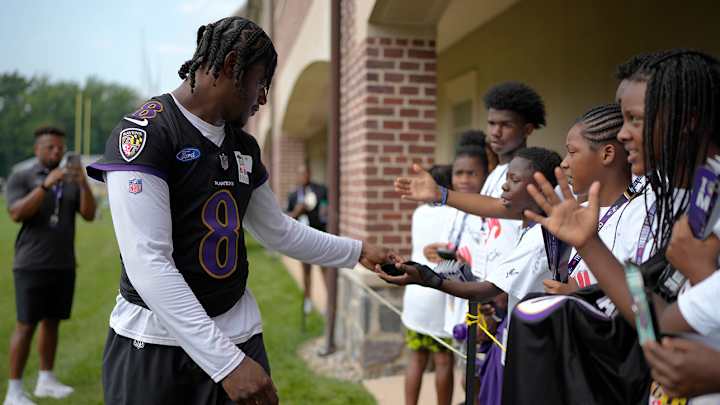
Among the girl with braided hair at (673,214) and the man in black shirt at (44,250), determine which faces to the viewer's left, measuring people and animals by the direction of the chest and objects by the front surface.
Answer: the girl with braided hair

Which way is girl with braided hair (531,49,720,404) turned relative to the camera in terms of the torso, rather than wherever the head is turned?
to the viewer's left

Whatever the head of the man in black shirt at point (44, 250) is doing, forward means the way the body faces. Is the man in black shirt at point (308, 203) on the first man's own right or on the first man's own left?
on the first man's own left

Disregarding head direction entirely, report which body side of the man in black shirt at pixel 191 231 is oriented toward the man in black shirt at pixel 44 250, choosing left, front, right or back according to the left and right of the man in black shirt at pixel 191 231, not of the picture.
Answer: back

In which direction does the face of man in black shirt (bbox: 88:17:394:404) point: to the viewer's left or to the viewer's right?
to the viewer's right

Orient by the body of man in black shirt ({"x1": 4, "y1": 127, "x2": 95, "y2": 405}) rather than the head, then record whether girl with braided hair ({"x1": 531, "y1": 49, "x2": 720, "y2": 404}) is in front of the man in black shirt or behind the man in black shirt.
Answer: in front

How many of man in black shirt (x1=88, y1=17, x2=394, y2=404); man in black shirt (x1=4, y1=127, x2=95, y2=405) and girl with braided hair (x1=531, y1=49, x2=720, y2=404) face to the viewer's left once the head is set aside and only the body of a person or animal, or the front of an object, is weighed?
1

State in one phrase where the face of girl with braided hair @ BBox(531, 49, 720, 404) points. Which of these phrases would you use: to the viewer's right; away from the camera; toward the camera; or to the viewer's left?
to the viewer's left

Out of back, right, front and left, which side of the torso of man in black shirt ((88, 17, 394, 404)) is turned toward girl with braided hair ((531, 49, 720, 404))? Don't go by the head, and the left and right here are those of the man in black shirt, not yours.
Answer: front

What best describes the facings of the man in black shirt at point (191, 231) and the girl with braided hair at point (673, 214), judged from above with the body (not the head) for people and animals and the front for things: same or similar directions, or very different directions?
very different directions

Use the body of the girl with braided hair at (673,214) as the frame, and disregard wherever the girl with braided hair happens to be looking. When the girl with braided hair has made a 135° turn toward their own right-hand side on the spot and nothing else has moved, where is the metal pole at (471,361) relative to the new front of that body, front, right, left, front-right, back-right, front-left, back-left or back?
left
